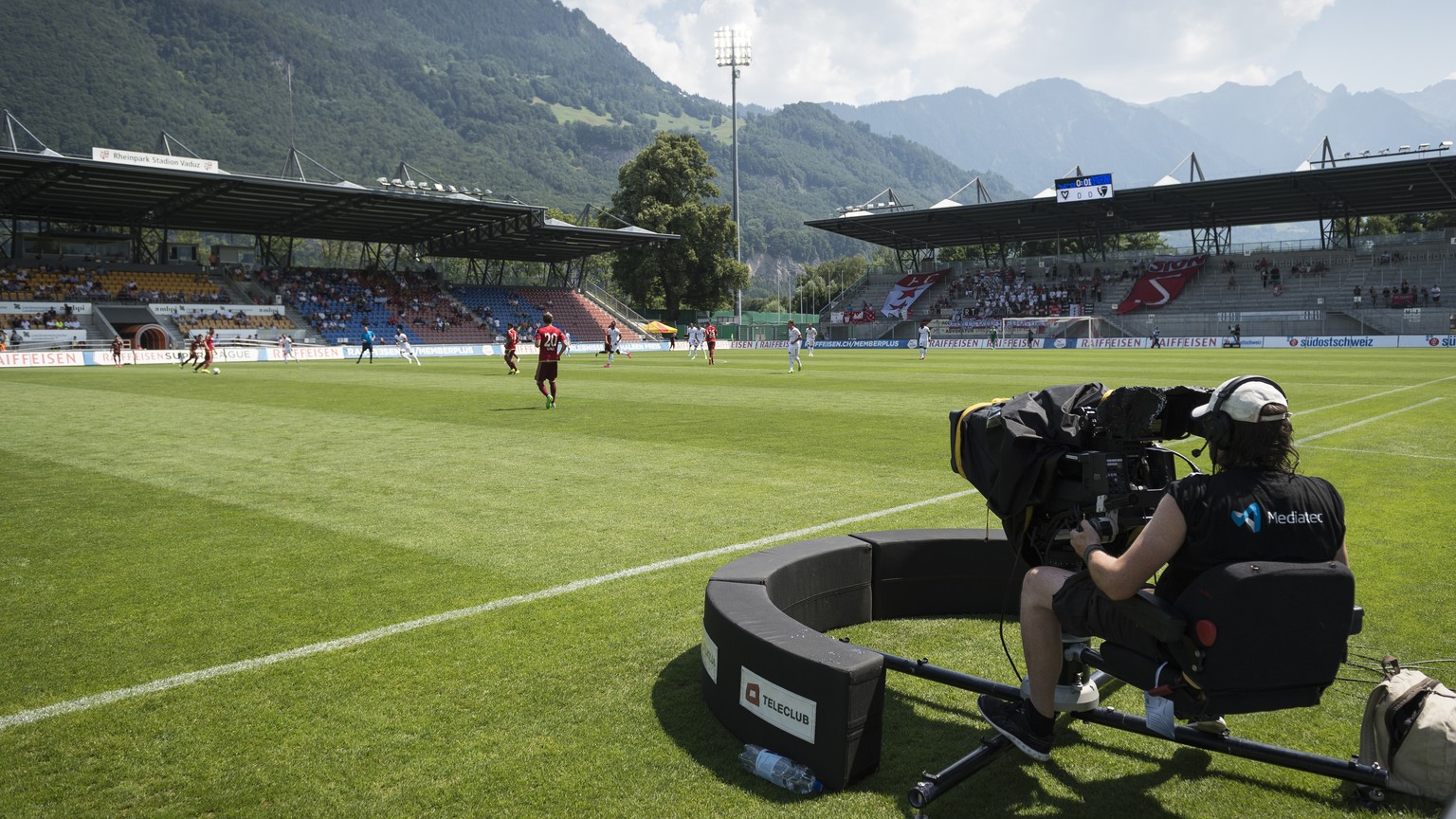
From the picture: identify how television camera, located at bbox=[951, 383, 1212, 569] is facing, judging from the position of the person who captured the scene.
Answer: facing away from the viewer and to the left of the viewer

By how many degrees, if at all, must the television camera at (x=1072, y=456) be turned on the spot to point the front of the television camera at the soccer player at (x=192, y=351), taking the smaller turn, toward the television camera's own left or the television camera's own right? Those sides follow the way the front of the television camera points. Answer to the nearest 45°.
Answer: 0° — it already faces them

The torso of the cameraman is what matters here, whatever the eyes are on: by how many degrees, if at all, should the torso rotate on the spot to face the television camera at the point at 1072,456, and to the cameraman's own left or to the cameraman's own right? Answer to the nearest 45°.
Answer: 0° — they already face it

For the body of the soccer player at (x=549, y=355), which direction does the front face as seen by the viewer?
away from the camera

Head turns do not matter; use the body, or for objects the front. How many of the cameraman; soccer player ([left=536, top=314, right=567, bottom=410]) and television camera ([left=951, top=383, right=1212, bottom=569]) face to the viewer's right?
0

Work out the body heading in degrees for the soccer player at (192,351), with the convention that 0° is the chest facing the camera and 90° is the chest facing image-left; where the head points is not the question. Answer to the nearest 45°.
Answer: approximately 270°

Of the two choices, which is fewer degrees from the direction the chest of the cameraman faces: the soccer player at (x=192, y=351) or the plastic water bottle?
the soccer player

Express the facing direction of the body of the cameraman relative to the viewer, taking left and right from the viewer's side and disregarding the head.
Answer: facing away from the viewer and to the left of the viewer

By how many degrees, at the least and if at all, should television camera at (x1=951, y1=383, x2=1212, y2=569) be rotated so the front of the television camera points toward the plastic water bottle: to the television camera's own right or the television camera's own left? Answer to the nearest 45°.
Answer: approximately 90° to the television camera's own left

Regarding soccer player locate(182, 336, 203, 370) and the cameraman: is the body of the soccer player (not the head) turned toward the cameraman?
no

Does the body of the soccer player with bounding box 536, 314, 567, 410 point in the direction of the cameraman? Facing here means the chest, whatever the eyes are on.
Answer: no

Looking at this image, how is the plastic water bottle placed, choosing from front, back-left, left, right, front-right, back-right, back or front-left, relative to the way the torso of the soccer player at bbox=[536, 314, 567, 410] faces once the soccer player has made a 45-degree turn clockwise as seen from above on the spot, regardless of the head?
back-right

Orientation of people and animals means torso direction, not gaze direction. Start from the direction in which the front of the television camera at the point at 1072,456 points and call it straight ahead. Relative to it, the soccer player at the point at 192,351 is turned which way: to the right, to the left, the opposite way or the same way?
to the right

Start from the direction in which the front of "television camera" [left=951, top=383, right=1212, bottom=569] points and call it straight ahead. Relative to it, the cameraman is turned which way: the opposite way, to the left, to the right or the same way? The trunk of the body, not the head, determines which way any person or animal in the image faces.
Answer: the same way

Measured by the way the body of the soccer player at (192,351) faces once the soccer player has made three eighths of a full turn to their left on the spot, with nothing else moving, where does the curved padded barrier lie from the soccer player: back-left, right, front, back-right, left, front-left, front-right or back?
back-left

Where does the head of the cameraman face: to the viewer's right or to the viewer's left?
to the viewer's left
